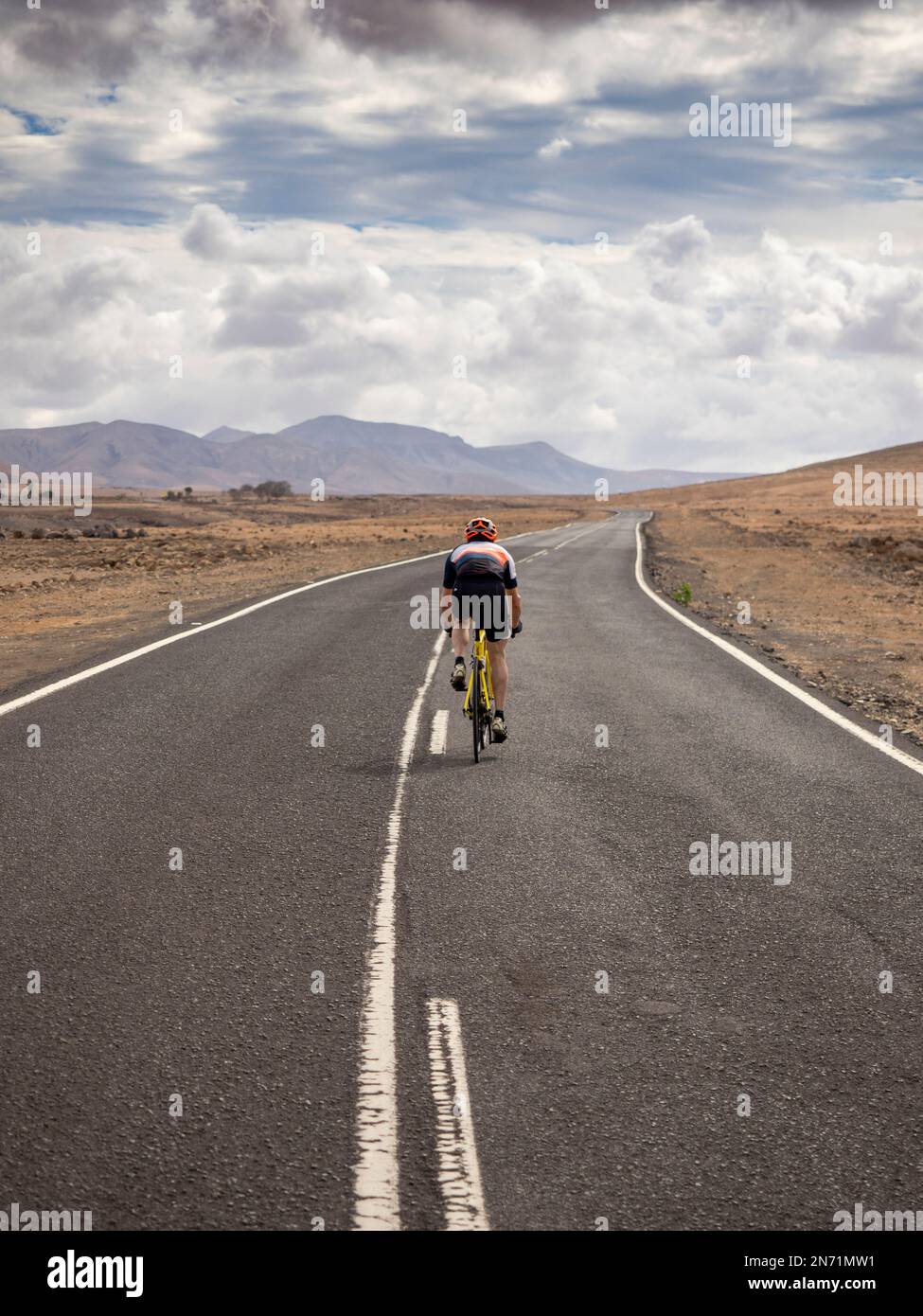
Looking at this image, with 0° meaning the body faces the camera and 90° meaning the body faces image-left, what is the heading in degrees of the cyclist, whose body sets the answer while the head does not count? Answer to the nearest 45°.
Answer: approximately 180°

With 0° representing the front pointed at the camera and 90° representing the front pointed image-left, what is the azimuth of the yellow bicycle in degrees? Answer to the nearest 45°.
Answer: approximately 180°
